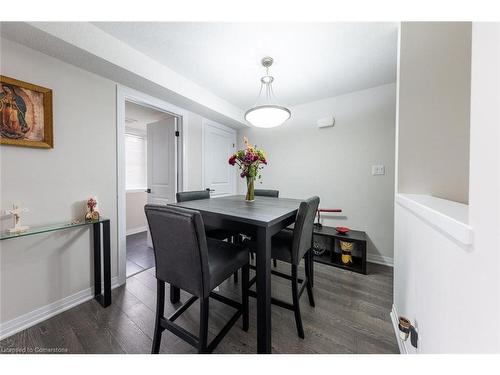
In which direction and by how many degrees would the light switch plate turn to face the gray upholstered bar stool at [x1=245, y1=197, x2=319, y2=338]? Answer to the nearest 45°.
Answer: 0° — it already faces it

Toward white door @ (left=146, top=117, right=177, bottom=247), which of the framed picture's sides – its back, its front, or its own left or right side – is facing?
left

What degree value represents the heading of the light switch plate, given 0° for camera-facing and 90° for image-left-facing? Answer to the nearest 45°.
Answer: approximately 0°

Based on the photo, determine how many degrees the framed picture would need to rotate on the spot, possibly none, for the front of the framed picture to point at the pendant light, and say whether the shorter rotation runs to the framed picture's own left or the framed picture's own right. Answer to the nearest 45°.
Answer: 0° — it already faces it

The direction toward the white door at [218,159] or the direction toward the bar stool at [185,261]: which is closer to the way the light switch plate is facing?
the bar stool

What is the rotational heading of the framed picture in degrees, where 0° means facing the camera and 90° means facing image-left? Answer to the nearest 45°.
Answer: approximately 315°

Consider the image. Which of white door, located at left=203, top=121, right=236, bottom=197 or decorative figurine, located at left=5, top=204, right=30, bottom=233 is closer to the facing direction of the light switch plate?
the decorative figurine

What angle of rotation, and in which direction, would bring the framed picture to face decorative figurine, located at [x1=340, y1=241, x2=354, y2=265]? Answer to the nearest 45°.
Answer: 0° — it already faces it
